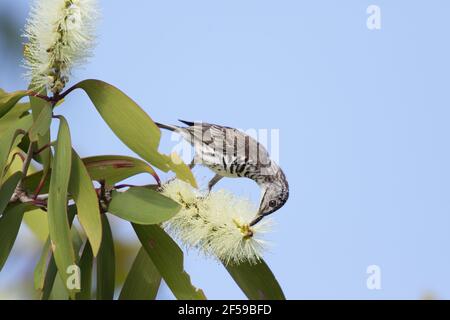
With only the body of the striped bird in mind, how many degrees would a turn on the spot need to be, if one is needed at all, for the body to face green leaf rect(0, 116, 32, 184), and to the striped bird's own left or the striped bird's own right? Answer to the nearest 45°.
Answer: approximately 135° to the striped bird's own right

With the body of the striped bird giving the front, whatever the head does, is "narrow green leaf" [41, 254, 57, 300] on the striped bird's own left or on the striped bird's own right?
on the striped bird's own right

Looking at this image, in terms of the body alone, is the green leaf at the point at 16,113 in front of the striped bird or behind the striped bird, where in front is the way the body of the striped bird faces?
behind

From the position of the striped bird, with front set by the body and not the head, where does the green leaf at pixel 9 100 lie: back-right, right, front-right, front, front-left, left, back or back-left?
back-right

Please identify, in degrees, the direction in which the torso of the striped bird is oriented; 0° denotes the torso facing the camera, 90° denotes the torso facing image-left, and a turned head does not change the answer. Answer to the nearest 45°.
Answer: approximately 270°

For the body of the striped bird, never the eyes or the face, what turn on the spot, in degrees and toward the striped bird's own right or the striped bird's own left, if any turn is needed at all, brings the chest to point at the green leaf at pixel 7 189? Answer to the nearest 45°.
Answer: approximately 135° to the striped bird's own right
